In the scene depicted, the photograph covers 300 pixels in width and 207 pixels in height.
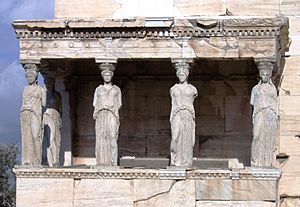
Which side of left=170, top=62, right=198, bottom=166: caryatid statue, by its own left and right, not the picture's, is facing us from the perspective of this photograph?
front

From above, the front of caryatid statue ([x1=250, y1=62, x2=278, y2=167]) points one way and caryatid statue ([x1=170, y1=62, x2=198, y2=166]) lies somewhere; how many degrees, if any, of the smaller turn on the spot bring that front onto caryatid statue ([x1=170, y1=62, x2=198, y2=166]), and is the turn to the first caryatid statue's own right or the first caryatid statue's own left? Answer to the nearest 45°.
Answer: approximately 90° to the first caryatid statue's own right

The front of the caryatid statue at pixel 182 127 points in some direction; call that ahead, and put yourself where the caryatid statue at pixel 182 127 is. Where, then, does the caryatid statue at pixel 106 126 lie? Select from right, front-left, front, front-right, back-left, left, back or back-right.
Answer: right

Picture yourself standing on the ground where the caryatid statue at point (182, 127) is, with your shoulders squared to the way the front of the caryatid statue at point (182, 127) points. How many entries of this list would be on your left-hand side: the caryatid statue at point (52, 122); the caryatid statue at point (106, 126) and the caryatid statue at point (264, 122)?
1

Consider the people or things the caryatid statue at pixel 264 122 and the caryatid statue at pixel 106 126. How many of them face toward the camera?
2

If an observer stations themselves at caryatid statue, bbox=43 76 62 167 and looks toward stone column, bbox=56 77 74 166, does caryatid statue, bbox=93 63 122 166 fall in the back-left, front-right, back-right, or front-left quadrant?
back-right

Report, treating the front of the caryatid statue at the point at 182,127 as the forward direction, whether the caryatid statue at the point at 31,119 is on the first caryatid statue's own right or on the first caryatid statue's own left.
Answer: on the first caryatid statue's own right

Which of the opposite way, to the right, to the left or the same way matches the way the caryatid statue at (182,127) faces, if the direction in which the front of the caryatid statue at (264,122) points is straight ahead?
the same way

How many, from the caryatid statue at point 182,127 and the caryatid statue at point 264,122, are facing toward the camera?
2

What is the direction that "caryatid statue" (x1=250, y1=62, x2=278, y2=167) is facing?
toward the camera

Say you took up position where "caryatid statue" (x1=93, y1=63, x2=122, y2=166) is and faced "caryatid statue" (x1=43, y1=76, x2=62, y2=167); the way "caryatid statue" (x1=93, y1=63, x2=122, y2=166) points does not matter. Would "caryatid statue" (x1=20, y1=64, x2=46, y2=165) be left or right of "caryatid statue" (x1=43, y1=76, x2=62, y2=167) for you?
left

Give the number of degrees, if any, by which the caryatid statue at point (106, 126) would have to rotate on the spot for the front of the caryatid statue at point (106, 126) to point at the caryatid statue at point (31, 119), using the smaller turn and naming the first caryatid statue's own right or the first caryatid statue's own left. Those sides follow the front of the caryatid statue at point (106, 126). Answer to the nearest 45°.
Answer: approximately 90° to the first caryatid statue's own right

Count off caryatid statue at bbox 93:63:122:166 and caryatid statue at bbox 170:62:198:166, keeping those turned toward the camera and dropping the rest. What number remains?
2

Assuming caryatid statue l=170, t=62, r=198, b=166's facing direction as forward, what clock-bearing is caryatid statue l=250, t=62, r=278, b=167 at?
caryatid statue l=250, t=62, r=278, b=167 is roughly at 9 o'clock from caryatid statue l=170, t=62, r=198, b=166.
